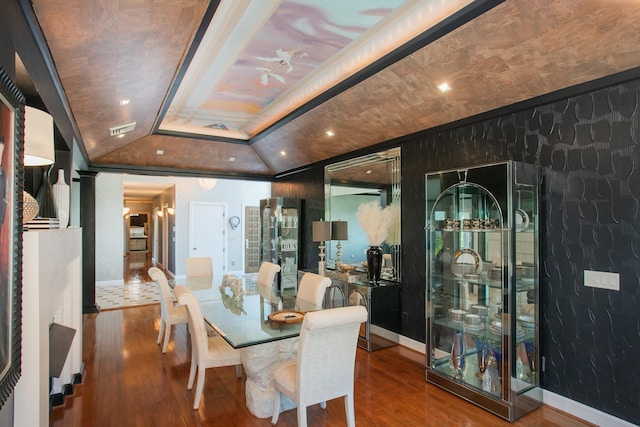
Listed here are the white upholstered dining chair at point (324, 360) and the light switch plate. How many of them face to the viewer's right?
0

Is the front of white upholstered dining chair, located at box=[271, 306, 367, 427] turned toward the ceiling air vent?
yes

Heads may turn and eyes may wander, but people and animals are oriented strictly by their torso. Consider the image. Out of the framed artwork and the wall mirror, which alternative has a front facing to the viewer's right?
the framed artwork

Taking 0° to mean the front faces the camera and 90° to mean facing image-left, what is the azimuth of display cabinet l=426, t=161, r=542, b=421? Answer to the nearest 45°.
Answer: approximately 45°

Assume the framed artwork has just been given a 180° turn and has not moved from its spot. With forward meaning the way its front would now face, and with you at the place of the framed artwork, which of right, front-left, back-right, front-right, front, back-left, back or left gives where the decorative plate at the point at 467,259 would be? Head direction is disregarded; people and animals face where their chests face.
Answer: back

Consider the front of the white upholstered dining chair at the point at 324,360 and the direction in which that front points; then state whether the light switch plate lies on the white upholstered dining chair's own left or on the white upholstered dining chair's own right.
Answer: on the white upholstered dining chair's own right

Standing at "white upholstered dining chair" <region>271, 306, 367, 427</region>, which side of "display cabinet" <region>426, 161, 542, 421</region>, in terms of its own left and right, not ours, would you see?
front

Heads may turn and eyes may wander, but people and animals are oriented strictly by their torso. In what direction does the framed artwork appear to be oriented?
to the viewer's right

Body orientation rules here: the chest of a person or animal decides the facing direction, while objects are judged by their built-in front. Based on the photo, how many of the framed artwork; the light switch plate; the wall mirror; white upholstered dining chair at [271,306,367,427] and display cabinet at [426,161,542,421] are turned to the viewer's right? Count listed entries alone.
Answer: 1

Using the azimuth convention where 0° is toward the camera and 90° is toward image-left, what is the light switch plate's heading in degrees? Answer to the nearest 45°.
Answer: approximately 45°

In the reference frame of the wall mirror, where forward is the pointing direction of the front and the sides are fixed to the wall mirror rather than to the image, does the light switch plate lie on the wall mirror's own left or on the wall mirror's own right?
on the wall mirror's own left

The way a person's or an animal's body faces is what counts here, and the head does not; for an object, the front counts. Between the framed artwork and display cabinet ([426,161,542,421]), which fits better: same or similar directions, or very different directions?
very different directions

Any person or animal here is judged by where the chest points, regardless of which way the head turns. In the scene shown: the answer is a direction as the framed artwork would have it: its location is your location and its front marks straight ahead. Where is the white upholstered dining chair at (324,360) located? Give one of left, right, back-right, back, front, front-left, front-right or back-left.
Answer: front

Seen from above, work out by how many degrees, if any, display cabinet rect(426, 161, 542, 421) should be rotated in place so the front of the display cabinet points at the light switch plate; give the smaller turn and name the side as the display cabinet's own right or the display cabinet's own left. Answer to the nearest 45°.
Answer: approximately 135° to the display cabinet's own left

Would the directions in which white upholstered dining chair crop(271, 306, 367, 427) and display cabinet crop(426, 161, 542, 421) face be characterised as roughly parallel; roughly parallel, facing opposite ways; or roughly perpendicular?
roughly perpendicular
